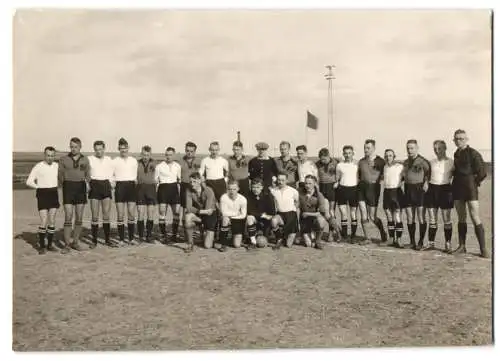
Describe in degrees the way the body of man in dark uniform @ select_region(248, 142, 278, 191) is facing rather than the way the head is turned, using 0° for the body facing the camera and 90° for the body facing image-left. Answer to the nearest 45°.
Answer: approximately 0°

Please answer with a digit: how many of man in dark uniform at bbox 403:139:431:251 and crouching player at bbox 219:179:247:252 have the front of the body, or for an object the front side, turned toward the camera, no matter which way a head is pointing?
2

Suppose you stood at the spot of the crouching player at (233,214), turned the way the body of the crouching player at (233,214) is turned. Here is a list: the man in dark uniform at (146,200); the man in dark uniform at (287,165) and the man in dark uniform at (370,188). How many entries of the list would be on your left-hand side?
2
